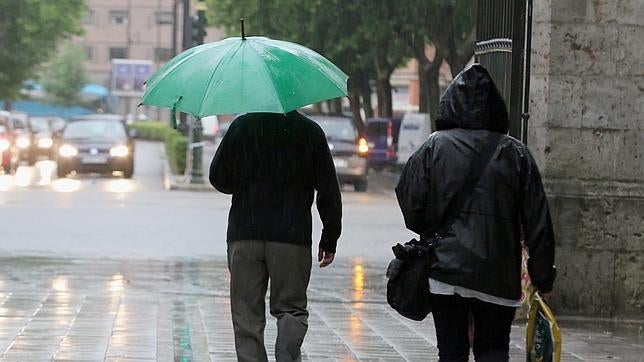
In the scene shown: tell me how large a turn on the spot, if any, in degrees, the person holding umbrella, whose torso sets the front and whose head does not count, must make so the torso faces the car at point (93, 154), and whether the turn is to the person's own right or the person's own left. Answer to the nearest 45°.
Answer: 0° — they already face it

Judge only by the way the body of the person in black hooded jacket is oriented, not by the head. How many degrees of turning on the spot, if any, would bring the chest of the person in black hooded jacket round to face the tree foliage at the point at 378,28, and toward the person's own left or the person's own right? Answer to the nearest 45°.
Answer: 0° — they already face it

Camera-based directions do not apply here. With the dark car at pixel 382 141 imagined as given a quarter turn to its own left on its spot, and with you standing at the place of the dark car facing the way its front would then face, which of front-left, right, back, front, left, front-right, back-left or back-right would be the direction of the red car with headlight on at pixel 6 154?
front-left

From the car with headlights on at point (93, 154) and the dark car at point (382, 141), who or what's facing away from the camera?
the dark car

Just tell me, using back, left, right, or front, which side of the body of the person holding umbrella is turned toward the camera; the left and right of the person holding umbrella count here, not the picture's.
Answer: back

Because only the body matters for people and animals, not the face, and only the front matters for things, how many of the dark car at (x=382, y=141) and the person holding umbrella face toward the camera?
0

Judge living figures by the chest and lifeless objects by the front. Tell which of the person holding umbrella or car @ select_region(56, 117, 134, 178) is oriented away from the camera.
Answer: the person holding umbrella

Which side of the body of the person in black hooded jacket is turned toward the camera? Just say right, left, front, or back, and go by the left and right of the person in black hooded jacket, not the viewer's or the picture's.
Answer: back

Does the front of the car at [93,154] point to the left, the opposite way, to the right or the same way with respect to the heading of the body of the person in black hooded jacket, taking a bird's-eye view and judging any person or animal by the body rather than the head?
the opposite way

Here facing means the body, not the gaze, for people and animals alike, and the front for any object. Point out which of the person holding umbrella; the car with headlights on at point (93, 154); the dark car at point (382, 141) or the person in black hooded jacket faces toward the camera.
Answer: the car with headlights on

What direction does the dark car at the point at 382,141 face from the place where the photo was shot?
facing away from the viewer

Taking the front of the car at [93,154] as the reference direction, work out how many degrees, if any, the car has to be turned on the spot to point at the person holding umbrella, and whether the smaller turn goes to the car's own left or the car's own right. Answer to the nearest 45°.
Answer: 0° — it already faces them

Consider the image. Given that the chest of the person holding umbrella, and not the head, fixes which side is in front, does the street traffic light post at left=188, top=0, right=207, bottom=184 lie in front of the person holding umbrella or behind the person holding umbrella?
in front

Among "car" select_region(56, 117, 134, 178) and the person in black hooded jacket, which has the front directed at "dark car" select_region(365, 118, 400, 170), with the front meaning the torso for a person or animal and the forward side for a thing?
the person in black hooded jacket

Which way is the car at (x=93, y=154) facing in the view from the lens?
facing the viewer

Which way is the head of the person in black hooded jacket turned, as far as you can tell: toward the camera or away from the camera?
away from the camera
